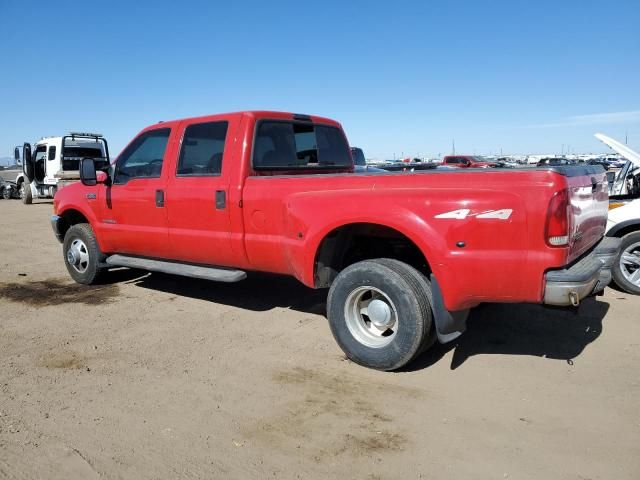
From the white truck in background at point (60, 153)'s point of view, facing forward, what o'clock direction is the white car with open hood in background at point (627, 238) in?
the white car with open hood in background at point (627, 238) is roughly at 7 o'clock from the white truck in background at point (60, 153).

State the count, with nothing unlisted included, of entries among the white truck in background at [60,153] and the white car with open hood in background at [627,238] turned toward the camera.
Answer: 0

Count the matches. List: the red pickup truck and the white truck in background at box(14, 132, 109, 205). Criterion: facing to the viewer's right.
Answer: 0

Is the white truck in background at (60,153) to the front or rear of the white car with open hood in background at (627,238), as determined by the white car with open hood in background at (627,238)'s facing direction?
to the front

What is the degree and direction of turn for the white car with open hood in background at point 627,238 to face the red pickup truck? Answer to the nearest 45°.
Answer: approximately 45° to its left

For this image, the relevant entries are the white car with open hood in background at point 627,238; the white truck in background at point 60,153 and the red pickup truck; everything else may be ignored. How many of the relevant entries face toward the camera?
0

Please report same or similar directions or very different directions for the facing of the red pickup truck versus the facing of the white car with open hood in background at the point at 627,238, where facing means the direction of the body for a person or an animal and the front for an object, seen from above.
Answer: same or similar directions

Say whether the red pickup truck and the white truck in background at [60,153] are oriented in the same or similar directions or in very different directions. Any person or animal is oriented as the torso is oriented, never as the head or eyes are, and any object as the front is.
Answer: same or similar directions

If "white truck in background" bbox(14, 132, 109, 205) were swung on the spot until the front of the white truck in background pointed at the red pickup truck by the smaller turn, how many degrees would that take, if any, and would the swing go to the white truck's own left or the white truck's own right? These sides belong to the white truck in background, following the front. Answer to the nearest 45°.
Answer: approximately 135° to the white truck's own left

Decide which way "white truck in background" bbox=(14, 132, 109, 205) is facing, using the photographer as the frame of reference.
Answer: facing away from the viewer and to the left of the viewer

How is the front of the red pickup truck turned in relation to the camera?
facing away from the viewer and to the left of the viewer

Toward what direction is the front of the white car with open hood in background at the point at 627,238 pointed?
to the viewer's left

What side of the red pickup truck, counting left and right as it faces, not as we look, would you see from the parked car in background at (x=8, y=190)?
front
